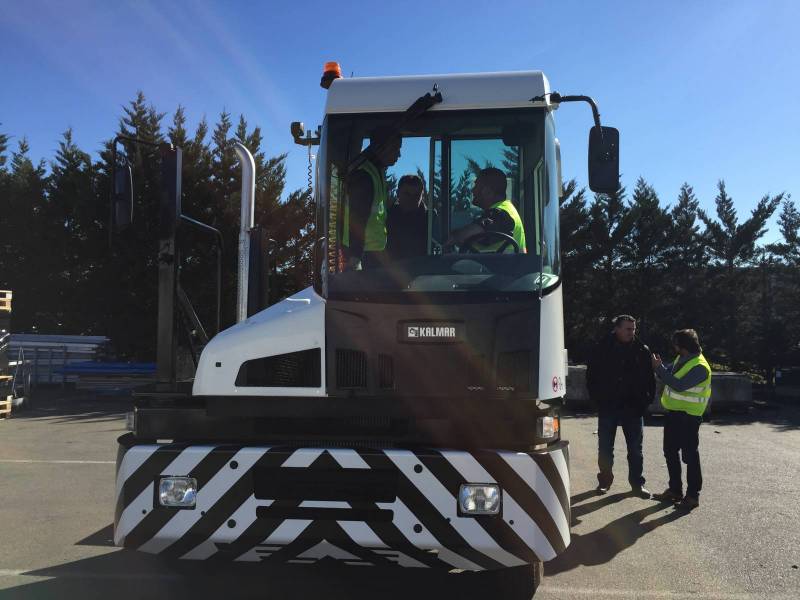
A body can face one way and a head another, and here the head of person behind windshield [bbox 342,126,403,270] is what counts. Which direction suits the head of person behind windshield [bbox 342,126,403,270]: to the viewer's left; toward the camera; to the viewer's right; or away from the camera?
to the viewer's right

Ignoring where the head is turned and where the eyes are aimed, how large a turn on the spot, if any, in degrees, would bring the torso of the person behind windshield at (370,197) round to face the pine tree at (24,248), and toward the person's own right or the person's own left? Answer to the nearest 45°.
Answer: approximately 135° to the person's own left

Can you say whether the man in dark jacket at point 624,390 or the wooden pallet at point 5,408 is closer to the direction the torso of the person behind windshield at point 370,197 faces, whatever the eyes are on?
the man in dark jacket

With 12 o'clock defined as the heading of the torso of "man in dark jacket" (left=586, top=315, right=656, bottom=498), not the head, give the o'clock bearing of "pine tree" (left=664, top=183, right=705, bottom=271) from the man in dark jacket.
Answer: The pine tree is roughly at 6 o'clock from the man in dark jacket.

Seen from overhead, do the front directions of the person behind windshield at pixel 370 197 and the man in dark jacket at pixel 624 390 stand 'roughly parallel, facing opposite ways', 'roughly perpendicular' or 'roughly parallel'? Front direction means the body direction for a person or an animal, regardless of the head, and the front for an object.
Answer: roughly perpendicular

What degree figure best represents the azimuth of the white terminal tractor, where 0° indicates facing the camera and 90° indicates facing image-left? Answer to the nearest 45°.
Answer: approximately 0°

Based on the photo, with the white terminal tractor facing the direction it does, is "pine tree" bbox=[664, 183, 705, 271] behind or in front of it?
behind

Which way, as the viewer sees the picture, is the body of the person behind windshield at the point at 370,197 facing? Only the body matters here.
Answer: to the viewer's right

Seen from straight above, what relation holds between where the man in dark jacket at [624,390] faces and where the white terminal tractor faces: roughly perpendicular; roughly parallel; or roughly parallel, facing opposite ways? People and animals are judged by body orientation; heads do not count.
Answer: roughly parallel

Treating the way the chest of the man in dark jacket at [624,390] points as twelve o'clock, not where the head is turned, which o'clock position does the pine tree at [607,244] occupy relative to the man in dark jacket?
The pine tree is roughly at 6 o'clock from the man in dark jacket.

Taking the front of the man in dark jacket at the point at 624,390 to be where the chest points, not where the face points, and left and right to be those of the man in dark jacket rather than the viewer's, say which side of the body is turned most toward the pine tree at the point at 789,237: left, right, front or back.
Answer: back

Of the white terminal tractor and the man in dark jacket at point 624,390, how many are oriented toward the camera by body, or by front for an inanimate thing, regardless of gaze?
2

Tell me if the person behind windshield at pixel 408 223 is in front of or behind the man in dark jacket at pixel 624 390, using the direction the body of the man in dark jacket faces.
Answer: in front
